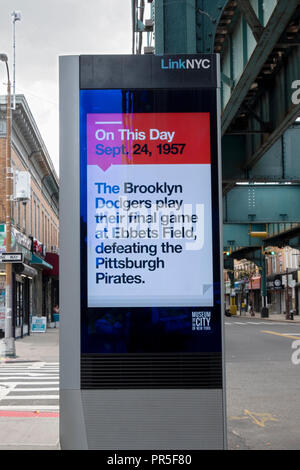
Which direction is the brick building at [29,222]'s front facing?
to the viewer's right

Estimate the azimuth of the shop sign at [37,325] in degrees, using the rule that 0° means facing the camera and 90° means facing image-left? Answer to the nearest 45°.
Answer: approximately 0°
